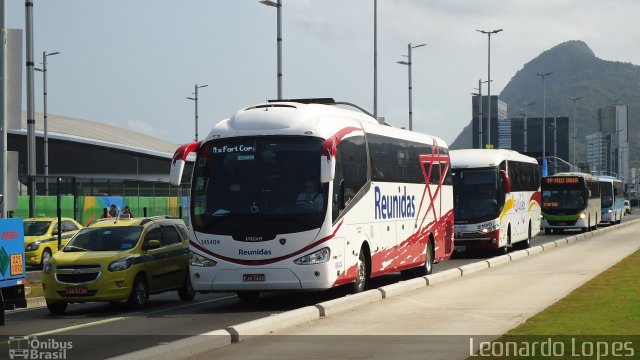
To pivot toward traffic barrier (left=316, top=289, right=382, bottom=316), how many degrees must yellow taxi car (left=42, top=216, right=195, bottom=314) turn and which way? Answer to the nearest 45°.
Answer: approximately 90° to its left

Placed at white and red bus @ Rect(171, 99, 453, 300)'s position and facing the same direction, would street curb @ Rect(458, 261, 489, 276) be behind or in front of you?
behind

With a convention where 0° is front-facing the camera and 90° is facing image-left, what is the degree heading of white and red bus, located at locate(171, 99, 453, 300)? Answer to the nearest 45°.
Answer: approximately 45°

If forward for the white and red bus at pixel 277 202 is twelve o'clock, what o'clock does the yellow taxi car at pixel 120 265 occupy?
The yellow taxi car is roughly at 2 o'clock from the white and red bus.

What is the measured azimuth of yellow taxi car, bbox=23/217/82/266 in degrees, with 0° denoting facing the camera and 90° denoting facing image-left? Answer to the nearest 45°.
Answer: approximately 45°

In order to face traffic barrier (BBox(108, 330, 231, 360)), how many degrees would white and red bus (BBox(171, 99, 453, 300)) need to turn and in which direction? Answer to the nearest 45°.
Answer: approximately 45° to its left

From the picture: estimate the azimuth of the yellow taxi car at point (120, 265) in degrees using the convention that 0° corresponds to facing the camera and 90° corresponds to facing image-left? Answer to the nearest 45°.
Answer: approximately 45°

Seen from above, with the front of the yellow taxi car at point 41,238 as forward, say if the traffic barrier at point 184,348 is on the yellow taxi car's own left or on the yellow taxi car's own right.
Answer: on the yellow taxi car's own left
